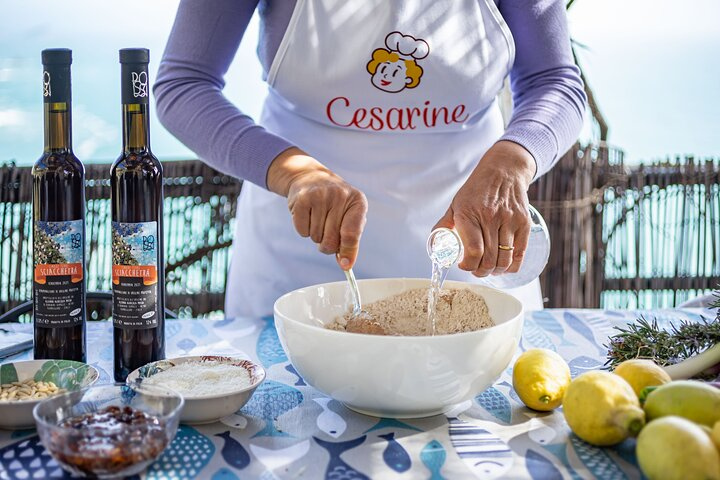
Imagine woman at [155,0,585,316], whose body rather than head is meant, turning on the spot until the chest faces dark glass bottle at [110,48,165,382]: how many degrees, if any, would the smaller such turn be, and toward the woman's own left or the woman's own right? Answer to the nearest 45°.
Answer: approximately 45° to the woman's own right

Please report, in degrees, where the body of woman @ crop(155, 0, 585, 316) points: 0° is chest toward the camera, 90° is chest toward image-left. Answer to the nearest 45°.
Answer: approximately 0°

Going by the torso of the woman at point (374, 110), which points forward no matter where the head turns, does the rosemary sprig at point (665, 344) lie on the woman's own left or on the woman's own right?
on the woman's own left
